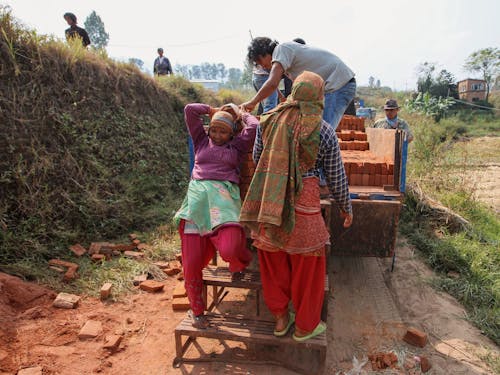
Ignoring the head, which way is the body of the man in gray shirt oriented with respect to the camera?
to the viewer's left

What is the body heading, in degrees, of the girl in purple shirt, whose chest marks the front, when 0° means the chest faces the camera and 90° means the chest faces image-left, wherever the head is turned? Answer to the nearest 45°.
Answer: approximately 0°

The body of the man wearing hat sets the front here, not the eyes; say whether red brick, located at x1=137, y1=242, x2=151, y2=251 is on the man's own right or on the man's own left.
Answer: on the man's own right

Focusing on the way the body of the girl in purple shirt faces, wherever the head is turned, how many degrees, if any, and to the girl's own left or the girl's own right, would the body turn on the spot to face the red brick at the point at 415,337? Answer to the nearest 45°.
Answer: approximately 90° to the girl's own left

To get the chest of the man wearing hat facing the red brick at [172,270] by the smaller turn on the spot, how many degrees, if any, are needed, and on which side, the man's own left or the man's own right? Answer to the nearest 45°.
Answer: approximately 45° to the man's own right

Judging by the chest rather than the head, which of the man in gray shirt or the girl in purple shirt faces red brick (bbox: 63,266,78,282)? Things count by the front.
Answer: the man in gray shirt

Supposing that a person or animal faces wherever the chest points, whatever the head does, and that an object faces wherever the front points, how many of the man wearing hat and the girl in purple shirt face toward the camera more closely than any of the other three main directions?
2

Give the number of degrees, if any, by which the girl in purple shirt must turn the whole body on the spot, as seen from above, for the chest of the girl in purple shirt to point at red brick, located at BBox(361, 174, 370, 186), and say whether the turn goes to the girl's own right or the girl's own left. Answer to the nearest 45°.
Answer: approximately 135° to the girl's own left

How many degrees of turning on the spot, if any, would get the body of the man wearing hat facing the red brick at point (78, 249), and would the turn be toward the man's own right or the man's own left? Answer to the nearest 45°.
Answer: approximately 45° to the man's own right
